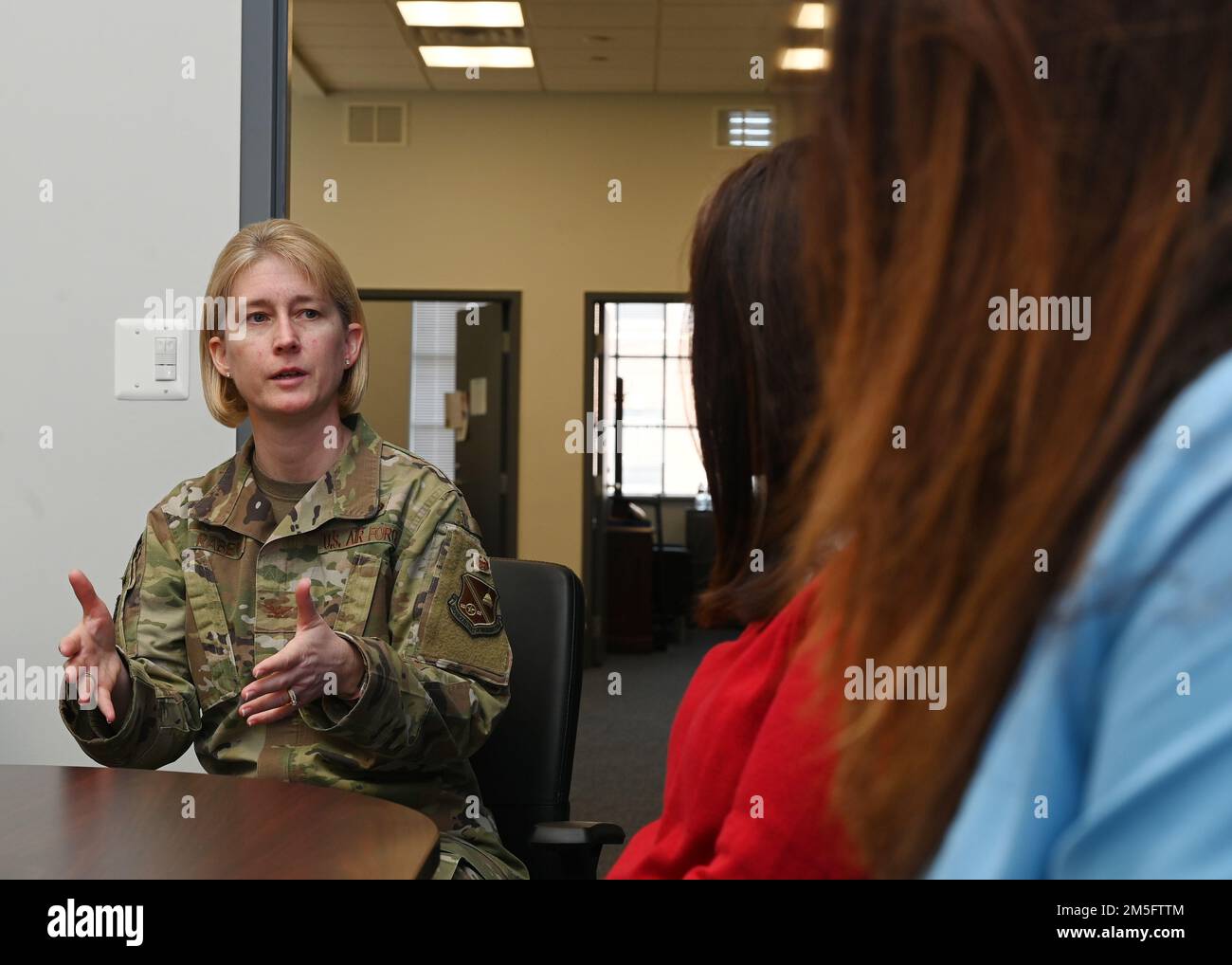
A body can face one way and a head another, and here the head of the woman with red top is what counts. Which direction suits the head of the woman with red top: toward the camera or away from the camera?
away from the camera

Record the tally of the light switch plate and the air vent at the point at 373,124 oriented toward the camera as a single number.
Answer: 2

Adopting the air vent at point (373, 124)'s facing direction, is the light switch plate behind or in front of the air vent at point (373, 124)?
in front

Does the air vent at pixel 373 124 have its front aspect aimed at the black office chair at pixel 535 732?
yes

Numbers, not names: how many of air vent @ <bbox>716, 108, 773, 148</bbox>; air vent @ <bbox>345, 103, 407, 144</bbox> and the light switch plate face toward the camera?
3

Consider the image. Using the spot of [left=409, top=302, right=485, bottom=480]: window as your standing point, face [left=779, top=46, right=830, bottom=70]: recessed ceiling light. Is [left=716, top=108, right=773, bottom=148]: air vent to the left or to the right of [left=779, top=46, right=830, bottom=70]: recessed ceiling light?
left

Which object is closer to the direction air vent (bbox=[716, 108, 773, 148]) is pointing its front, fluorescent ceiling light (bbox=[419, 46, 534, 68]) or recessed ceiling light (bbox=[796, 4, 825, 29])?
the recessed ceiling light

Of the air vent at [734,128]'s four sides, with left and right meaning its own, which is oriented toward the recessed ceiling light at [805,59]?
front

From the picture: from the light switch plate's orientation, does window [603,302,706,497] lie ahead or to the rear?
to the rear
